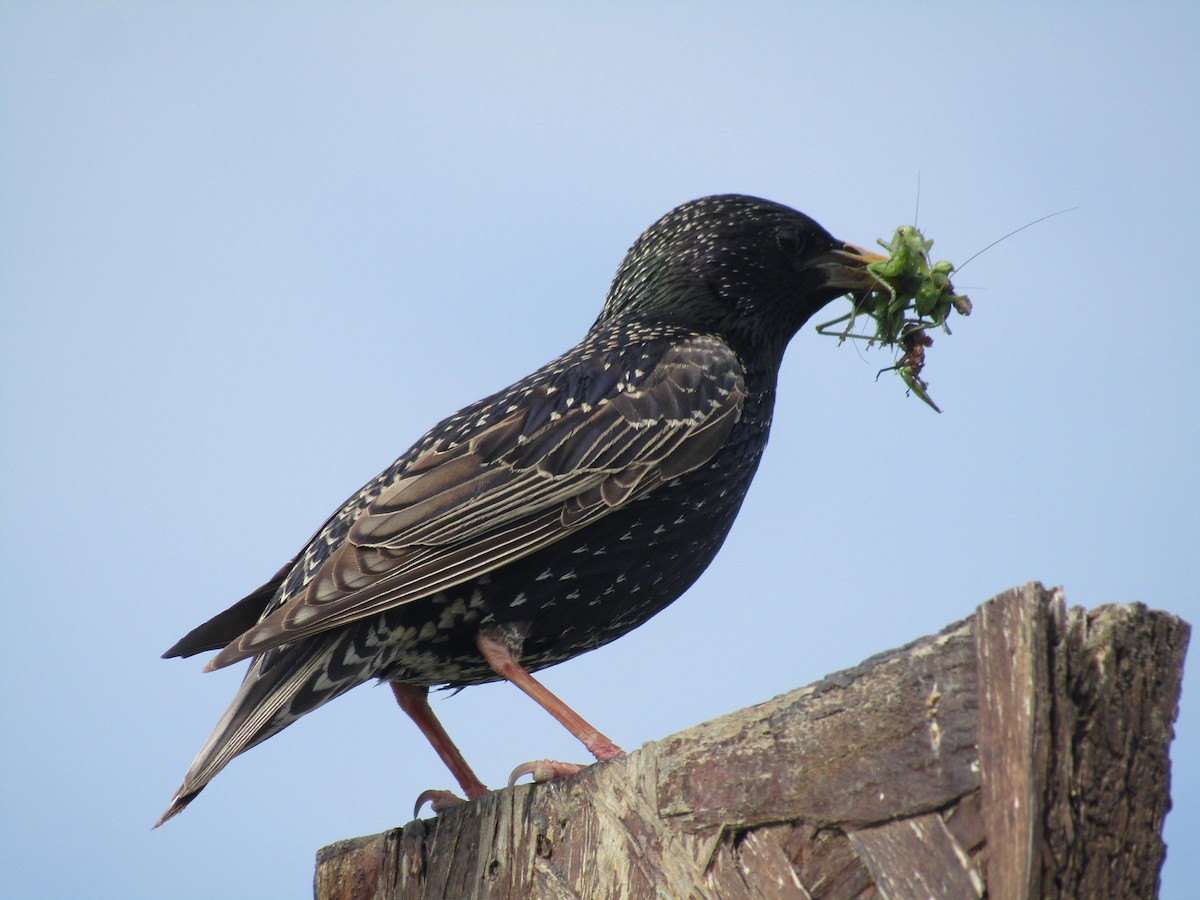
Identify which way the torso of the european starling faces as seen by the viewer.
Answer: to the viewer's right
